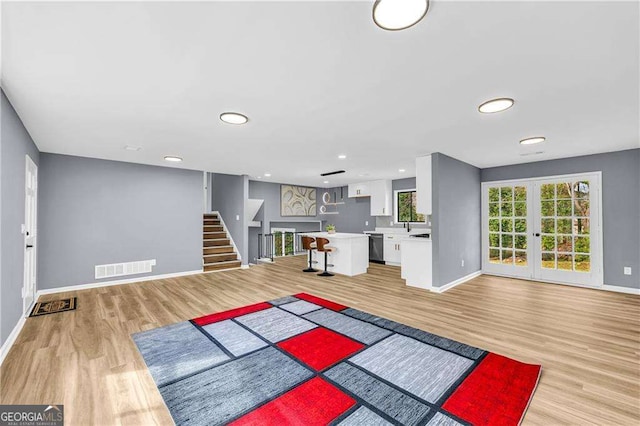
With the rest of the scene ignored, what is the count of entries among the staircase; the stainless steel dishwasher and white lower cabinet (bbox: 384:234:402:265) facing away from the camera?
0

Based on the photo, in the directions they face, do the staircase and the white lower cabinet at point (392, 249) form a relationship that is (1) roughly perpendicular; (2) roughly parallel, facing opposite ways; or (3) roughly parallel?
roughly perpendicular

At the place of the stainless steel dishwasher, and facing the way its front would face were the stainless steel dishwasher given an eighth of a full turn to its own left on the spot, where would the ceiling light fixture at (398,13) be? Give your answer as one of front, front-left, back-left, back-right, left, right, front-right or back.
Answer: front

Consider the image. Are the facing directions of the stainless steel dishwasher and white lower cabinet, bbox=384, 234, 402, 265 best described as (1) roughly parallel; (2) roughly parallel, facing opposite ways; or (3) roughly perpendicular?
roughly parallel

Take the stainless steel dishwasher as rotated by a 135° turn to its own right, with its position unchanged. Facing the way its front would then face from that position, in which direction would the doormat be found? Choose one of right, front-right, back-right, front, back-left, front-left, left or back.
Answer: back-left

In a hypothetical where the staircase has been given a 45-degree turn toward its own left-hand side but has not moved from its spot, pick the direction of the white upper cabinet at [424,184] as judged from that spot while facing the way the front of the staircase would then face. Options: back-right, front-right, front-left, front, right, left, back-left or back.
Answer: front

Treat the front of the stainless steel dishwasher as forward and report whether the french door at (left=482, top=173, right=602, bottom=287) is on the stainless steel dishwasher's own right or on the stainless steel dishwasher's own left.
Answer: on the stainless steel dishwasher's own left

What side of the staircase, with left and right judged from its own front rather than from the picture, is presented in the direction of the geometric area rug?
front

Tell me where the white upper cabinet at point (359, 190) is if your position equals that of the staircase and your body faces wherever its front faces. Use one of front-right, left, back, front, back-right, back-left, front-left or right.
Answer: left

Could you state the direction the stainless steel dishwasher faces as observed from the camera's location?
facing the viewer and to the left of the viewer

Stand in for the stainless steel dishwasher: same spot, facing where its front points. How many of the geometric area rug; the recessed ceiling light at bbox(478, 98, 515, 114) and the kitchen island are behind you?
0
